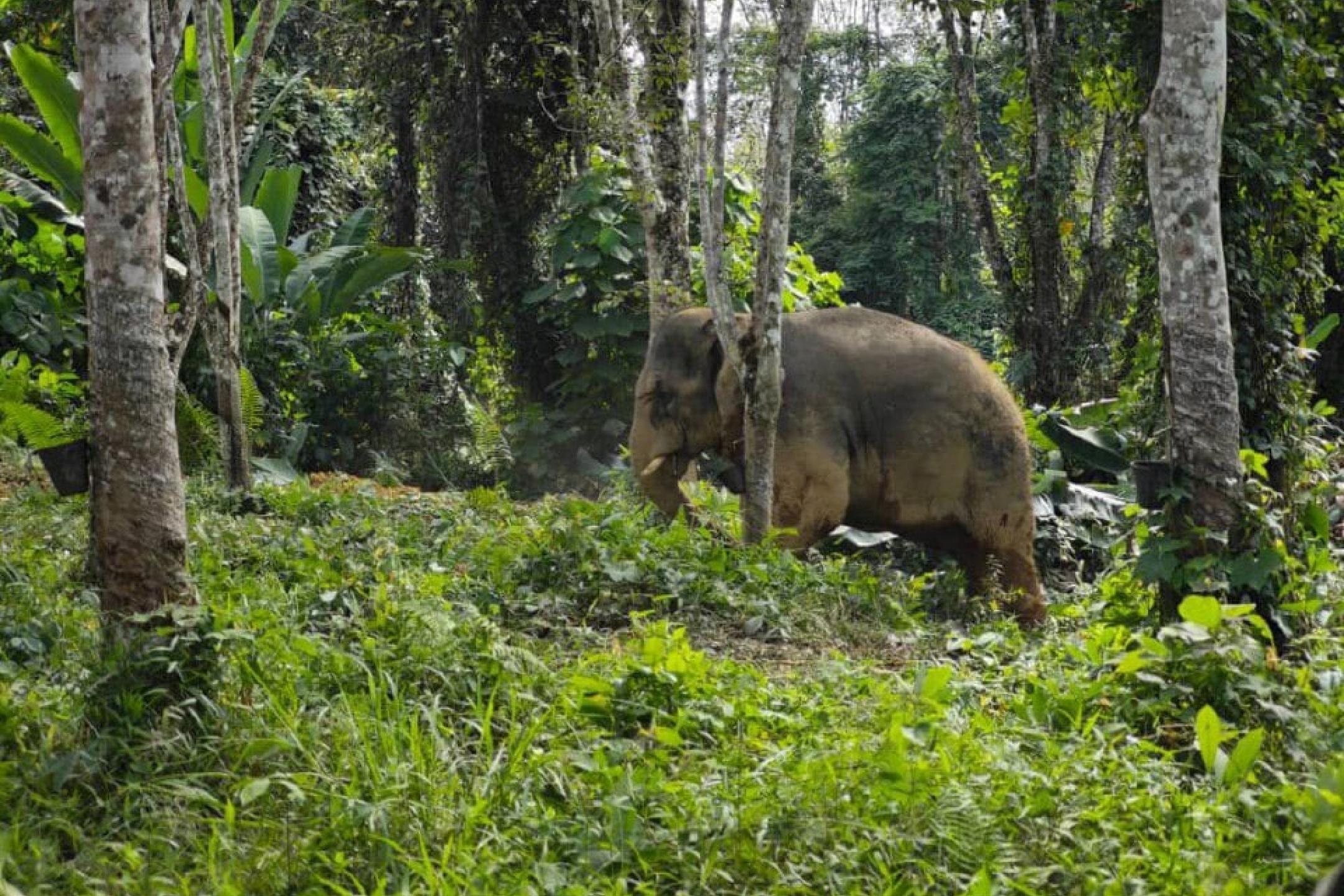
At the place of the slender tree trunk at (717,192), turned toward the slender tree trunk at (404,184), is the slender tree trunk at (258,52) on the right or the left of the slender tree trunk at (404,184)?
left

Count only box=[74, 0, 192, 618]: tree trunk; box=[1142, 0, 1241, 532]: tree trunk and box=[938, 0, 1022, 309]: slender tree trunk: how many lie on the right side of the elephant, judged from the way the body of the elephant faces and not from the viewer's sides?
1

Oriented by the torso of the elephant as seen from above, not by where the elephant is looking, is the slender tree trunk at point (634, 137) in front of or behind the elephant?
in front

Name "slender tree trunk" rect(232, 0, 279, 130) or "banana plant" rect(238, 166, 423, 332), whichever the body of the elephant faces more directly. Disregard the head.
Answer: the slender tree trunk

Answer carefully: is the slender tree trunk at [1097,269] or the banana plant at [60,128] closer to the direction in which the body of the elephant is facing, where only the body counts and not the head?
the banana plant

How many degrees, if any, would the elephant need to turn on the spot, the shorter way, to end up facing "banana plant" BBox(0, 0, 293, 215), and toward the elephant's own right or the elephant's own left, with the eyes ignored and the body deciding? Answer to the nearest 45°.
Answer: approximately 45° to the elephant's own right

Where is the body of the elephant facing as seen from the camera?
to the viewer's left

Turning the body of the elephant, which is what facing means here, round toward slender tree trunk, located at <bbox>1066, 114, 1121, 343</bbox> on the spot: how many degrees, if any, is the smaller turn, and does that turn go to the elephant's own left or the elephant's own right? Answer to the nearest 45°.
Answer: approximately 90° to the elephant's own right

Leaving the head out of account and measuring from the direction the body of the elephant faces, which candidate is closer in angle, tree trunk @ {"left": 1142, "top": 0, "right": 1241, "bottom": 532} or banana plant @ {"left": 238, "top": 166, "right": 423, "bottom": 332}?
the banana plant

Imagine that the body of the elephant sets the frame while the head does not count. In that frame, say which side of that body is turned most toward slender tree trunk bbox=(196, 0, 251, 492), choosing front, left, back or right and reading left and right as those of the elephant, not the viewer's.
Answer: front

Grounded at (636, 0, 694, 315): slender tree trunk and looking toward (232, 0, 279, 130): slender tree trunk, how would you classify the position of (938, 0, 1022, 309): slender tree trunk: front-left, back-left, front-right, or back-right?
back-right
